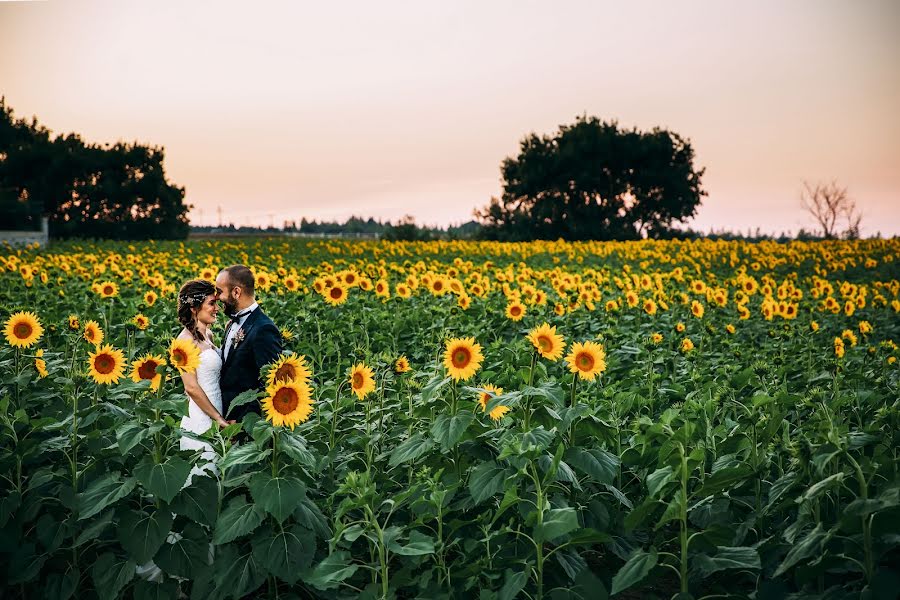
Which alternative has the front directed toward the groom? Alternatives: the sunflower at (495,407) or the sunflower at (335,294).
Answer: the sunflower at (335,294)

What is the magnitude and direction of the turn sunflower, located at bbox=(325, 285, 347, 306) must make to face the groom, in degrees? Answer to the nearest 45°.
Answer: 0° — it already faces them

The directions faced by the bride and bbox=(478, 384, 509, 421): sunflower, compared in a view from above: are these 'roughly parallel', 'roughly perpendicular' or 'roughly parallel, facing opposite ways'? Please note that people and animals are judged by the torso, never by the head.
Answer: roughly perpendicular

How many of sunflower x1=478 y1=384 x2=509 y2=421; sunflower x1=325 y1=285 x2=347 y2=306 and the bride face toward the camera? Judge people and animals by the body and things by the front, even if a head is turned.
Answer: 2

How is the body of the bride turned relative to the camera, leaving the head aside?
to the viewer's right

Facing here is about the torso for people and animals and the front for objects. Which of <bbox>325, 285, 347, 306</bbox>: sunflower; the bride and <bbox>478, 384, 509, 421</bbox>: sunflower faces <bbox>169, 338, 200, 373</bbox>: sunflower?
<bbox>325, 285, 347, 306</bbox>: sunflower

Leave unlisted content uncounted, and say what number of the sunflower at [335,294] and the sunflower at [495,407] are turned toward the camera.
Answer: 2

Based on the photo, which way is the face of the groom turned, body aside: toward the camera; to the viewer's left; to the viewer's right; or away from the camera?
to the viewer's left

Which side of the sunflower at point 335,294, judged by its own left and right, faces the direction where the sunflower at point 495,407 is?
front

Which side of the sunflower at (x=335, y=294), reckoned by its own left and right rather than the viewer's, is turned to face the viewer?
front

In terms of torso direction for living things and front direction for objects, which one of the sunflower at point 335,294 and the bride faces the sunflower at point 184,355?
the sunflower at point 335,294

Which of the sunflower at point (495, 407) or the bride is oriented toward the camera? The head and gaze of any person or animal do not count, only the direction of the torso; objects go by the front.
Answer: the sunflower

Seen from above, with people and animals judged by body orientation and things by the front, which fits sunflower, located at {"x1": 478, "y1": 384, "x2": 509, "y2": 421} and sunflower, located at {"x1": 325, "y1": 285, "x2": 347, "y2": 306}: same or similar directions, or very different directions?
same or similar directions

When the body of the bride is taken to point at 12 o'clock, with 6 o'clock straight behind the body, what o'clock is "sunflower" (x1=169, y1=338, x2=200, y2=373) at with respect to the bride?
The sunflower is roughly at 3 o'clock from the bride.

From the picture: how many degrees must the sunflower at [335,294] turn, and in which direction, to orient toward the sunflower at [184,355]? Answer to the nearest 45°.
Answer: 0° — it already faces it

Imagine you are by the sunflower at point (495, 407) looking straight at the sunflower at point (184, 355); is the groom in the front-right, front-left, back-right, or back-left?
front-right

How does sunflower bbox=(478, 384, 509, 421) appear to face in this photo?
toward the camera
